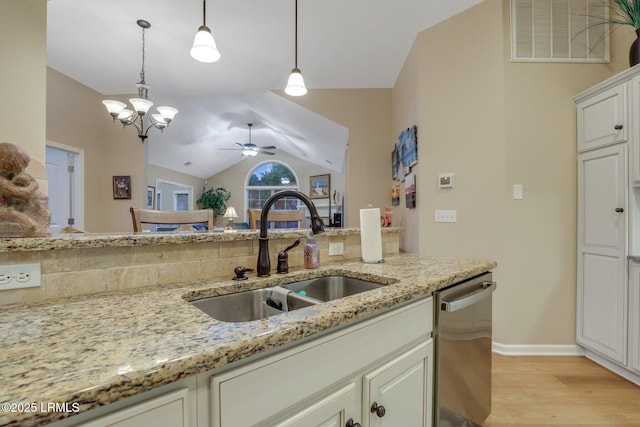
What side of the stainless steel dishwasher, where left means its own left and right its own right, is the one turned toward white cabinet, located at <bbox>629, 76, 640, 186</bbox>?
left

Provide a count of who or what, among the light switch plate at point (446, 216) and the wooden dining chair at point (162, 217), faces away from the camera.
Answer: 1

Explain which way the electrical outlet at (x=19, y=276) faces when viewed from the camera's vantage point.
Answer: facing the viewer

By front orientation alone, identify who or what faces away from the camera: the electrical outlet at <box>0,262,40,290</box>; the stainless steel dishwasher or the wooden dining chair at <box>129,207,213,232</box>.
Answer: the wooden dining chair

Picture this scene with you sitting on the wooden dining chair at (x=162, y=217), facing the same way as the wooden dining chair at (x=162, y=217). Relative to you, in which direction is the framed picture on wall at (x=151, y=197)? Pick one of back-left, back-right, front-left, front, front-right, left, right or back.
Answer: front

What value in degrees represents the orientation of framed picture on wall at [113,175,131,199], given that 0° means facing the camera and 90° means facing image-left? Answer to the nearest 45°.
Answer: approximately 0°

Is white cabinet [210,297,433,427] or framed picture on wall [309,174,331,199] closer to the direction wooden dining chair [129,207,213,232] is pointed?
the framed picture on wall

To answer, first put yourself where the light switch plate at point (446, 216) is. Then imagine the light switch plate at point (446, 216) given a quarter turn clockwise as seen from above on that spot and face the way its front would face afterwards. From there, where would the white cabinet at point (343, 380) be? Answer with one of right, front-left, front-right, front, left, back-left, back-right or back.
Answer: left

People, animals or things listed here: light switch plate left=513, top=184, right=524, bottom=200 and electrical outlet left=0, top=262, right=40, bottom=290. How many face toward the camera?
2

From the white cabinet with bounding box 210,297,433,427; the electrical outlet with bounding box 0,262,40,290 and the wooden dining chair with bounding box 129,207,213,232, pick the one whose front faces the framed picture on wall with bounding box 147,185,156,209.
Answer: the wooden dining chair

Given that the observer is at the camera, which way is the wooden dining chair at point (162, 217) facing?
facing away from the viewer

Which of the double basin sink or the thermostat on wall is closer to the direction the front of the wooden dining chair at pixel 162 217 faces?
the thermostat on wall

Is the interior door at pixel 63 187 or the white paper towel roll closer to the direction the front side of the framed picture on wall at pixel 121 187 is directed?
the white paper towel roll

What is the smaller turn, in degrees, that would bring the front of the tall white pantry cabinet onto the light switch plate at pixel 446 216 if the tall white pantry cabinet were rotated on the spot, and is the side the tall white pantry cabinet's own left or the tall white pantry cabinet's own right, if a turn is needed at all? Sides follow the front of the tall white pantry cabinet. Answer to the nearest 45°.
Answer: approximately 45° to the tall white pantry cabinet's own right

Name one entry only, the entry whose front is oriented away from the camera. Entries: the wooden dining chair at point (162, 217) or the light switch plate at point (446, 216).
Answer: the wooden dining chair
